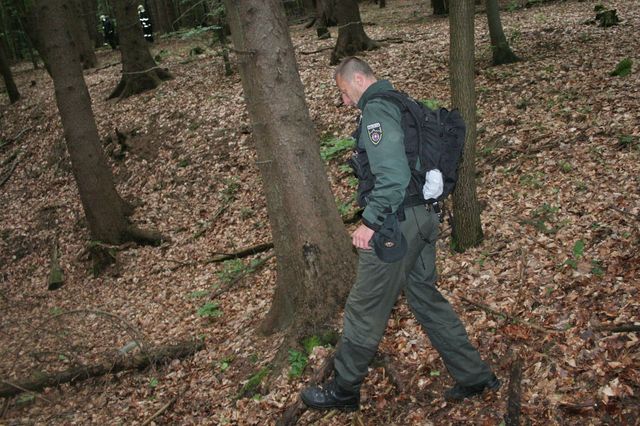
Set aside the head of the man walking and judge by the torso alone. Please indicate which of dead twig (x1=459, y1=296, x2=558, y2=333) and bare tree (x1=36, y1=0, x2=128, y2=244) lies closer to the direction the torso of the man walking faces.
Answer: the bare tree

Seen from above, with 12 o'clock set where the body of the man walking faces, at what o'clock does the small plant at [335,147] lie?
The small plant is roughly at 3 o'clock from the man walking.

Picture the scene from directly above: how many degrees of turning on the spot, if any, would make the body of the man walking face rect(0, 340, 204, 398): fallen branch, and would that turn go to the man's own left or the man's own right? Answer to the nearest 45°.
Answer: approximately 45° to the man's own right

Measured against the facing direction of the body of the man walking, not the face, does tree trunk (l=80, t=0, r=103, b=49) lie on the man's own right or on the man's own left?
on the man's own right

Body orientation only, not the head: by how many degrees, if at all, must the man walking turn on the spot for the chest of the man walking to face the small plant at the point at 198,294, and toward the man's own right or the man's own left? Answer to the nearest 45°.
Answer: approximately 45° to the man's own right

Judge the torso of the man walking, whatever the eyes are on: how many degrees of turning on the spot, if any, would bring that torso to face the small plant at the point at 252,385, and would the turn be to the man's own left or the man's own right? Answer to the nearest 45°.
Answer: approximately 45° to the man's own right

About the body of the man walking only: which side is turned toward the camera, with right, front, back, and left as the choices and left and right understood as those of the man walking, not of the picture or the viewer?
left

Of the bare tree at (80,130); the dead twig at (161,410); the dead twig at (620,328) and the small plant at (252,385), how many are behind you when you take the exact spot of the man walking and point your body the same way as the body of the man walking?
1
